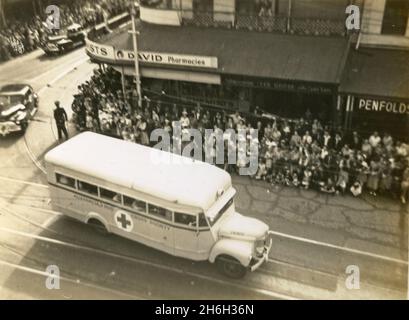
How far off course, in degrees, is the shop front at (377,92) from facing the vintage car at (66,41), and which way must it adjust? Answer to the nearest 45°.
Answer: approximately 90° to its right

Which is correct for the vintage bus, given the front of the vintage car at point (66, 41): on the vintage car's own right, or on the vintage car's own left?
on the vintage car's own left

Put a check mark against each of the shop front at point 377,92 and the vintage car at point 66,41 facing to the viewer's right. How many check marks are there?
0

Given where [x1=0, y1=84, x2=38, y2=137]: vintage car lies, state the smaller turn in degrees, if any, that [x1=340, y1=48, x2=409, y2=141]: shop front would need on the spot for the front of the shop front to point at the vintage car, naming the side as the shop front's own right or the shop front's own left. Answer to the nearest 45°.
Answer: approximately 90° to the shop front's own right

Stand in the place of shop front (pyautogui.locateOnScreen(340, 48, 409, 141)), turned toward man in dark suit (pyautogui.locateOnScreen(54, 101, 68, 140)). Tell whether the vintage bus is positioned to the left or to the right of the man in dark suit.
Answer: left

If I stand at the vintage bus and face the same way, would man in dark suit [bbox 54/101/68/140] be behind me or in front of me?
behind

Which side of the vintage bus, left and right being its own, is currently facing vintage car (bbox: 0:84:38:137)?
back

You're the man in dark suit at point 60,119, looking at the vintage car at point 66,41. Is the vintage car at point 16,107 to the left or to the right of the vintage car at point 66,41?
left

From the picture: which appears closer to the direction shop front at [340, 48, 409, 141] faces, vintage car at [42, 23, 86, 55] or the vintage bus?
the vintage bus

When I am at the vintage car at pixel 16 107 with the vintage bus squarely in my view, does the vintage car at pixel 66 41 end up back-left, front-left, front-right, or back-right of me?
back-left

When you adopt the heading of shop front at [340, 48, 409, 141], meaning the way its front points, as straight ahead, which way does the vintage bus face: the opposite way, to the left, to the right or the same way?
to the left

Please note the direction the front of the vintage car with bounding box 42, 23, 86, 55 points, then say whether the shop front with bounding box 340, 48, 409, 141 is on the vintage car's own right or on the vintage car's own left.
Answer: on the vintage car's own left
